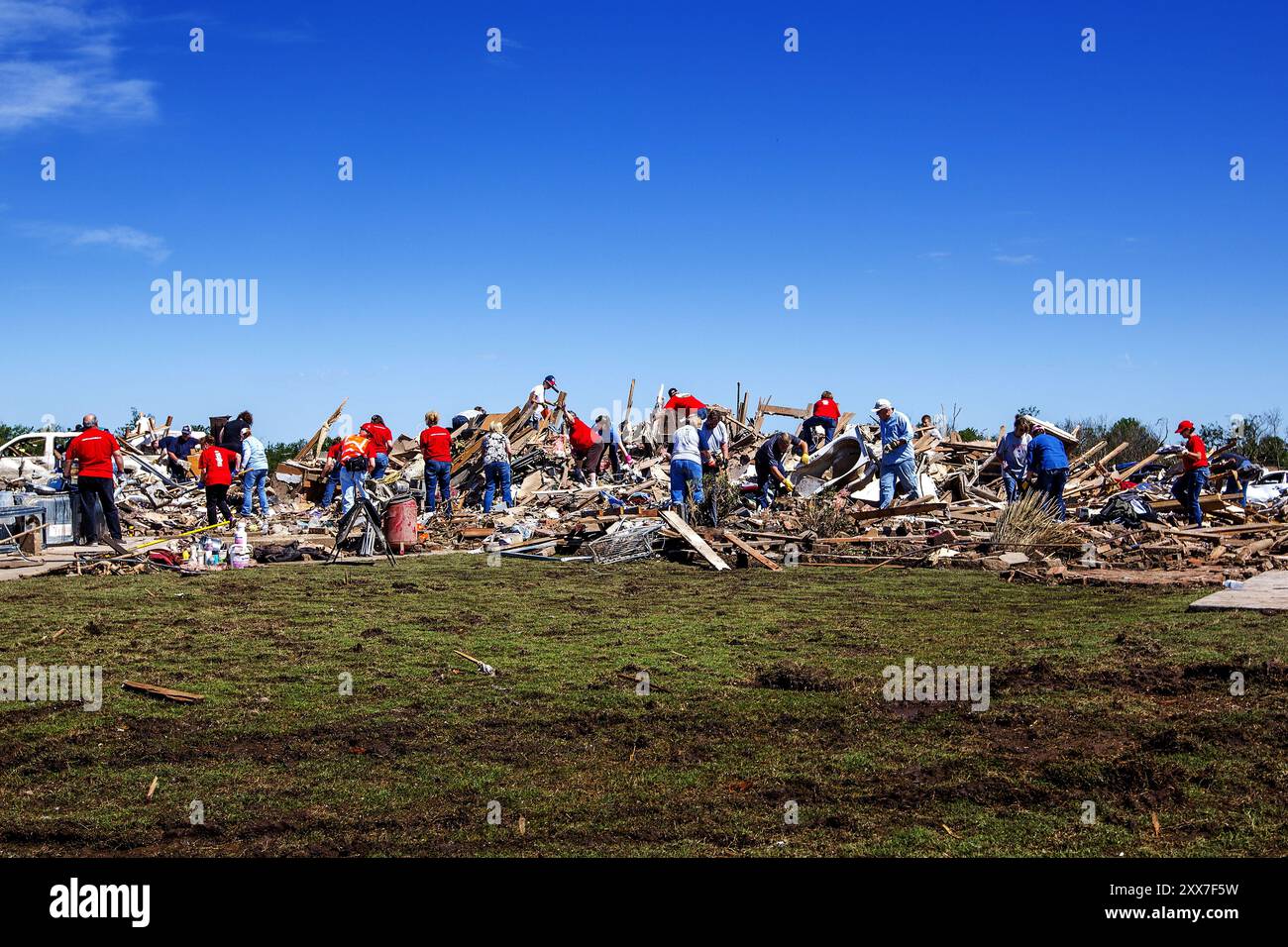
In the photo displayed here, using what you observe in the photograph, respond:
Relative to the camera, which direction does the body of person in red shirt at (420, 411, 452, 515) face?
away from the camera

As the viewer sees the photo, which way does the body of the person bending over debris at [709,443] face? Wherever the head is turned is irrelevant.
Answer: toward the camera

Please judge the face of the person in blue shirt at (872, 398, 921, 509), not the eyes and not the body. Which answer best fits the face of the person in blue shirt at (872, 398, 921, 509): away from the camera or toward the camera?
toward the camera

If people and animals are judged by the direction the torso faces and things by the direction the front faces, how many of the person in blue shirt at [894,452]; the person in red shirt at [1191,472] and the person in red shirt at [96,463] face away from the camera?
1

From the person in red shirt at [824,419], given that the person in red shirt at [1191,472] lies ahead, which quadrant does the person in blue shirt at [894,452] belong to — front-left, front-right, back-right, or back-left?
front-right

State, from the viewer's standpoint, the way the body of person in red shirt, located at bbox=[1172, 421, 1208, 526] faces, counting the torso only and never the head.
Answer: to the viewer's left

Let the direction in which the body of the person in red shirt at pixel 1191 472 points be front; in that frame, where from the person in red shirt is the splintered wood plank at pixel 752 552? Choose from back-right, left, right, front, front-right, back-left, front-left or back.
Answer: front-left

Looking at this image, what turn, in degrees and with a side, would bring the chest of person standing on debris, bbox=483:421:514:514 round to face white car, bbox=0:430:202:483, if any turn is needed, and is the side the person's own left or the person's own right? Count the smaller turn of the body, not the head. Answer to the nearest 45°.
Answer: approximately 45° to the person's own left

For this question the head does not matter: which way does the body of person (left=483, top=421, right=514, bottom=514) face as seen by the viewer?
away from the camera

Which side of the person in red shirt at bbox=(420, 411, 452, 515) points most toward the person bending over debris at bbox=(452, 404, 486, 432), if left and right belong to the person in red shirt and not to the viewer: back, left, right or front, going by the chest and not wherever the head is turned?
front

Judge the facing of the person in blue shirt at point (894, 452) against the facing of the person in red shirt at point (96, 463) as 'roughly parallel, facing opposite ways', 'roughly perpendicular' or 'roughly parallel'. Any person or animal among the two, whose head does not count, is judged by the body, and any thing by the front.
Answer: roughly perpendicular

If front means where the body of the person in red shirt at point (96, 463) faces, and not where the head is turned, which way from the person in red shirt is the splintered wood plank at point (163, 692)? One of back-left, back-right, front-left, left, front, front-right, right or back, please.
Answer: back

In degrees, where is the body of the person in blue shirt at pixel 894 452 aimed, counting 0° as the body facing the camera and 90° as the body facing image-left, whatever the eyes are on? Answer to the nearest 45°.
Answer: approximately 45°

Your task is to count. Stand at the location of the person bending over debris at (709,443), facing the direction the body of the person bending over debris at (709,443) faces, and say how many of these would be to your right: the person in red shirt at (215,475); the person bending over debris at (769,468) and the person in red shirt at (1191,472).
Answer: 1

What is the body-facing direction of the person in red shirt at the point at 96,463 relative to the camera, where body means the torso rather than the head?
away from the camera

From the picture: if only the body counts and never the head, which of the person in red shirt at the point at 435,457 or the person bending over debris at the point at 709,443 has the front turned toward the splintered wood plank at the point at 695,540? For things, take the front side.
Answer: the person bending over debris

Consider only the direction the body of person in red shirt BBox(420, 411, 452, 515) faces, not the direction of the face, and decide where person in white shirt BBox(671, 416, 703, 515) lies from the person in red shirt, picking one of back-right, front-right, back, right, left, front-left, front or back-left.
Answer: back-right
